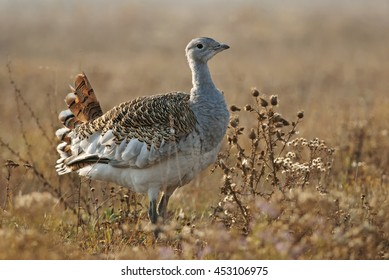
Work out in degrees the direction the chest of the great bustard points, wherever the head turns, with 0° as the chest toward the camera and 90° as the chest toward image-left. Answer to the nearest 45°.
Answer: approximately 270°
